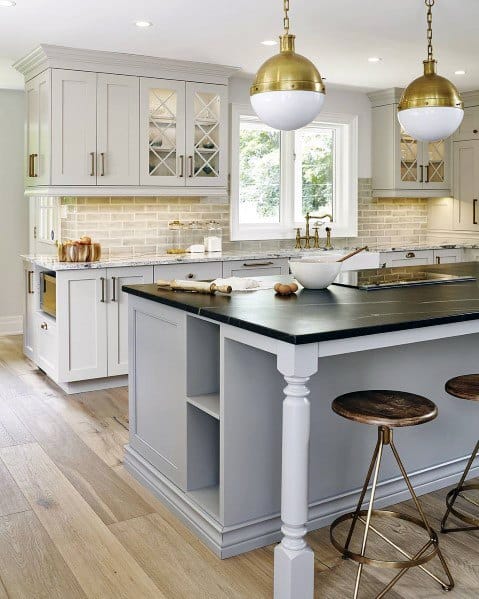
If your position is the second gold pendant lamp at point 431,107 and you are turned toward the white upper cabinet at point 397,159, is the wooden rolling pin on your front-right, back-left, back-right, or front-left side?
back-left

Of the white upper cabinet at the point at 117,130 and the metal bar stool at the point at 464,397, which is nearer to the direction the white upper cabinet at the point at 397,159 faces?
the metal bar stool

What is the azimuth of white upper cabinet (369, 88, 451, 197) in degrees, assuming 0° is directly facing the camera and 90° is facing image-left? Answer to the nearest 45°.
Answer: approximately 315°

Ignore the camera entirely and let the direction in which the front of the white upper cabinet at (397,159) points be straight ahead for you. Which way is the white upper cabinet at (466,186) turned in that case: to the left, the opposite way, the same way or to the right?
to the right

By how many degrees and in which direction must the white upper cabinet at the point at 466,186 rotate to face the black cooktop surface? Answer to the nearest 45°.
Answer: approximately 45° to its left

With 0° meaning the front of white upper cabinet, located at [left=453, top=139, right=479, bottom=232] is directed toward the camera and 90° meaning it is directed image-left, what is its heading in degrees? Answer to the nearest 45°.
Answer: approximately 45°

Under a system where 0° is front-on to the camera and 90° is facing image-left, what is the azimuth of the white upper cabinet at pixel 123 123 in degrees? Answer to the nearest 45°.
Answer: approximately 315°
